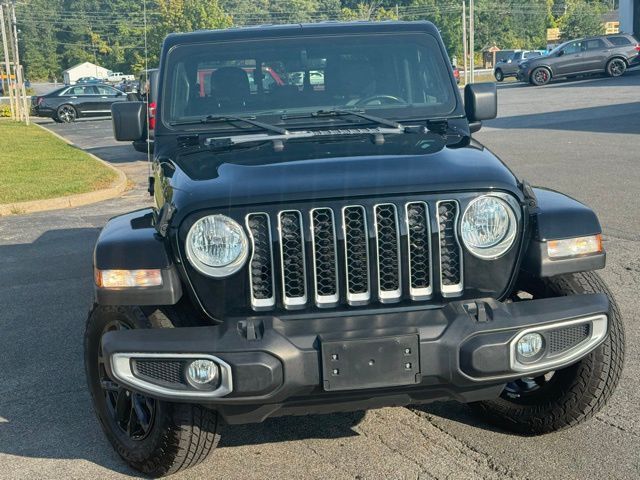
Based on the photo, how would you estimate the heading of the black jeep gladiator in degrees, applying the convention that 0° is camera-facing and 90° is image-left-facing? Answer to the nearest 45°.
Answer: approximately 0°

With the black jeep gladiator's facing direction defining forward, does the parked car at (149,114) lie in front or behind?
behind

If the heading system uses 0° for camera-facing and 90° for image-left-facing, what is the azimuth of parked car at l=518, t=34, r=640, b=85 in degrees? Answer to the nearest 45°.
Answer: approximately 90°

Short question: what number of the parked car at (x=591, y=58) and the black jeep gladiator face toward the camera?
1

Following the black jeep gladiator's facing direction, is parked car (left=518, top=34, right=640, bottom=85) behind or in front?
behind

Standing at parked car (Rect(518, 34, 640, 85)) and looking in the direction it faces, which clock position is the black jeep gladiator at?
The black jeep gladiator is roughly at 9 o'clock from the parked car.

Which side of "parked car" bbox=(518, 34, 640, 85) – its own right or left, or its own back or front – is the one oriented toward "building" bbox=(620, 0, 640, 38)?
right

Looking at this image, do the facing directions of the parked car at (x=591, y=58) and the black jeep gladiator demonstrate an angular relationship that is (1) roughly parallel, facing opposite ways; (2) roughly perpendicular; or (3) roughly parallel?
roughly perpendicular
